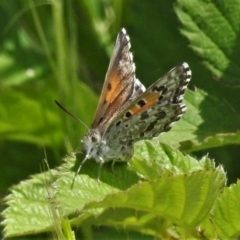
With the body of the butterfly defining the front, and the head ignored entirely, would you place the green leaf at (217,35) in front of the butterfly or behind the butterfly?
behind

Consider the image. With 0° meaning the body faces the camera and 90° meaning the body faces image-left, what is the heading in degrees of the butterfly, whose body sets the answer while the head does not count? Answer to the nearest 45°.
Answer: approximately 45°
